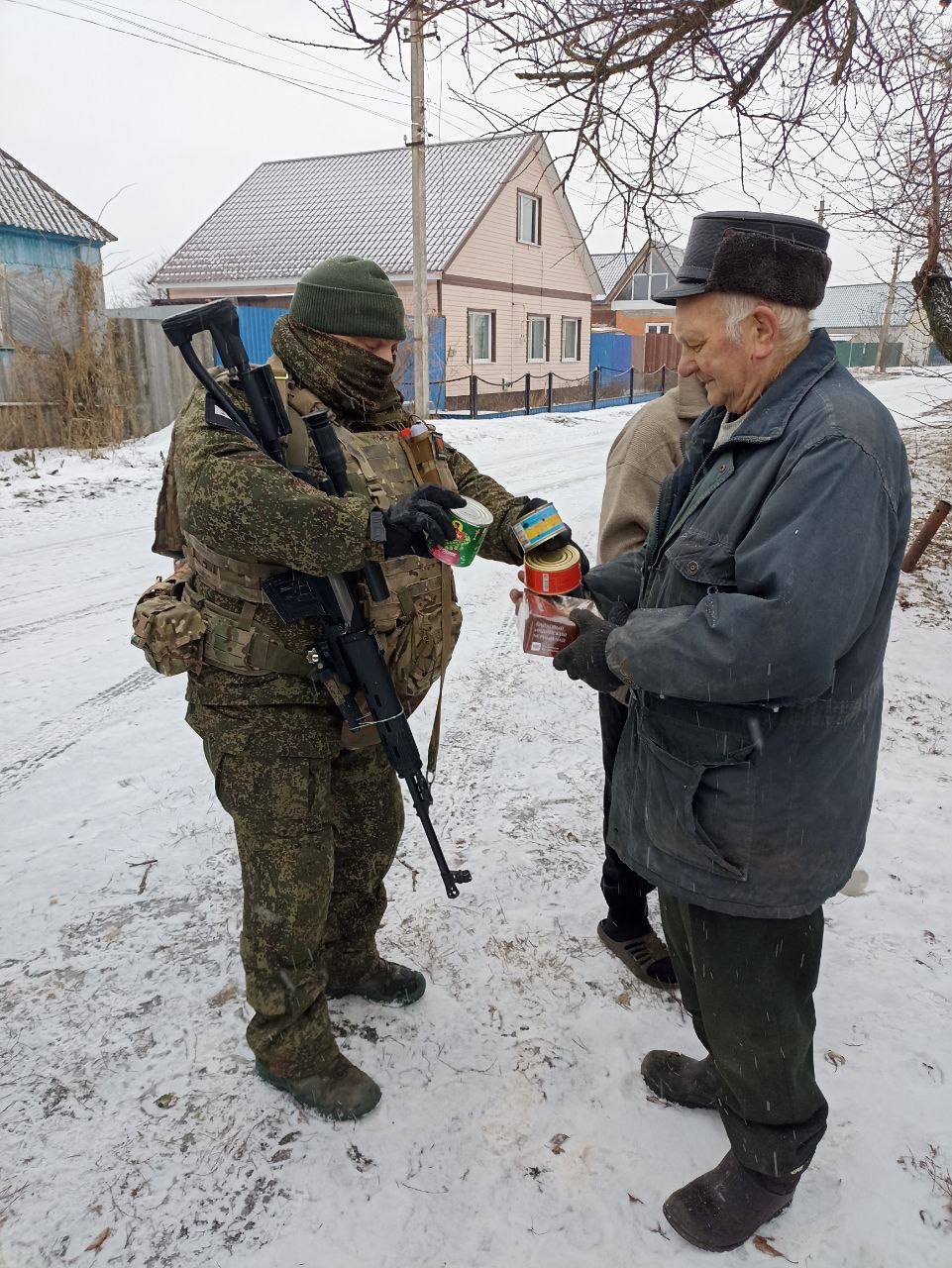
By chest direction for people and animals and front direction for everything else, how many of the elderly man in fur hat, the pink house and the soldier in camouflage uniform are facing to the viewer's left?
1

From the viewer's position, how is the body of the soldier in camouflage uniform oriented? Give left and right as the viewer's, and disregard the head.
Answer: facing the viewer and to the right of the viewer

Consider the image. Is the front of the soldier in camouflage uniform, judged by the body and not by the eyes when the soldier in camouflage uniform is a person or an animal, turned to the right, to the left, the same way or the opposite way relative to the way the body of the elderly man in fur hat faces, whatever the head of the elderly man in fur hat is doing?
the opposite way

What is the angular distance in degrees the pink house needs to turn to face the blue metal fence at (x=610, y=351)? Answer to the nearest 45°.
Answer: approximately 90° to its left

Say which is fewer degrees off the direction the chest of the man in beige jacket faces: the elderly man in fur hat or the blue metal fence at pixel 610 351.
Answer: the elderly man in fur hat

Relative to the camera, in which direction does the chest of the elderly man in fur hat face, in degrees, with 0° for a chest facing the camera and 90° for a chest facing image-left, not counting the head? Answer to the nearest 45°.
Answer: approximately 90°

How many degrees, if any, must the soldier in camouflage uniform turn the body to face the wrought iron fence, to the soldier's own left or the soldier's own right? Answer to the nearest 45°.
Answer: approximately 135° to the soldier's own left

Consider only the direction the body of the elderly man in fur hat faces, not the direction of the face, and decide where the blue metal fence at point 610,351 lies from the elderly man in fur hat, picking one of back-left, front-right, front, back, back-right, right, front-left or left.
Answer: right

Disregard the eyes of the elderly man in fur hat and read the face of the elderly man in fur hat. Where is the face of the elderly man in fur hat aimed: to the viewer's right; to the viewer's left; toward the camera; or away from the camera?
to the viewer's left

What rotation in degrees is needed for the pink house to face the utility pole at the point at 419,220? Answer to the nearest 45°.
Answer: approximately 45° to its right

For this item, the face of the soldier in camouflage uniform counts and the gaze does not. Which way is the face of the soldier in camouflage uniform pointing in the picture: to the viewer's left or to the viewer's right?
to the viewer's right

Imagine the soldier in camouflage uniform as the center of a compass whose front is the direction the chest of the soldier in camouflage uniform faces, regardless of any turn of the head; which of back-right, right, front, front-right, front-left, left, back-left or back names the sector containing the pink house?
back-left

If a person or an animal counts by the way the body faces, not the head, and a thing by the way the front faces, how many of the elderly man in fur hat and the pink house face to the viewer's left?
1
